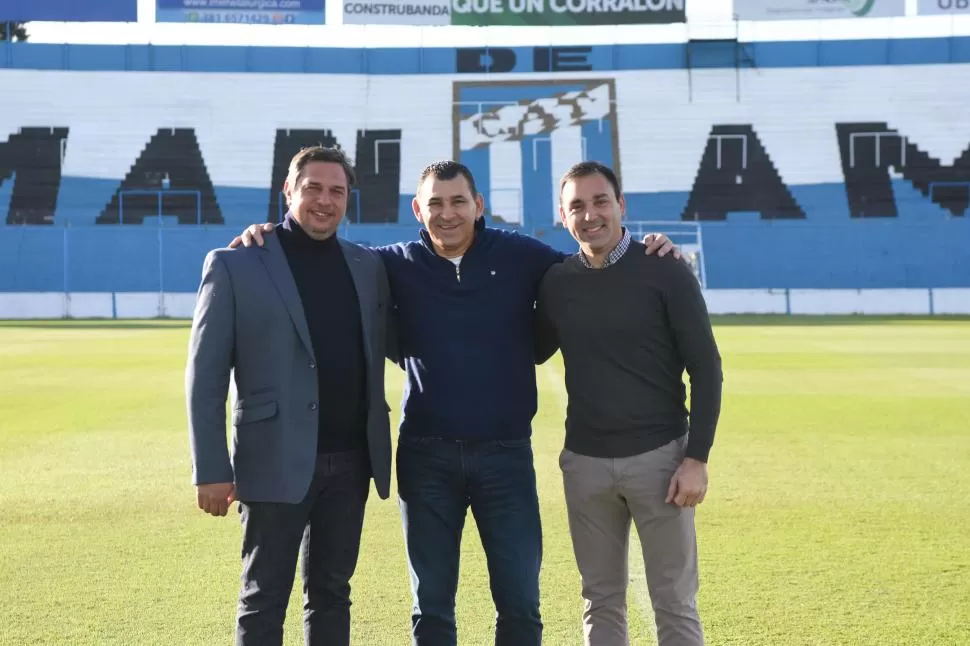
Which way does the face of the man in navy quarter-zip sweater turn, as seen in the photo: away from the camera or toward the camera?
toward the camera

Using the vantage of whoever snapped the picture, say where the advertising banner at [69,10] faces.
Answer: facing the viewer

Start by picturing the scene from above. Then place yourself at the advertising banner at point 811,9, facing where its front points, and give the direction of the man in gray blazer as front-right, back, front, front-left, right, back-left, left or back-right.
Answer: front

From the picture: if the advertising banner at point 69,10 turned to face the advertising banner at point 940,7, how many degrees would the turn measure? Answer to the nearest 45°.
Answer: approximately 90° to its left

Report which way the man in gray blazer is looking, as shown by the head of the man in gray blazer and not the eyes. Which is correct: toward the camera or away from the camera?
toward the camera

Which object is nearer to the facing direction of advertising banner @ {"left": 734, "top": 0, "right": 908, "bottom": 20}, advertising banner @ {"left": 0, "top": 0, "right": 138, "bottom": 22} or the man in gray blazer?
the man in gray blazer

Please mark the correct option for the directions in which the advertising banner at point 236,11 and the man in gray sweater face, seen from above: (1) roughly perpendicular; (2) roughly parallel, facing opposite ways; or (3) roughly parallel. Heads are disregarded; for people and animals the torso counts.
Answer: roughly parallel

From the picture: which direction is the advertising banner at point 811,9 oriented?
toward the camera

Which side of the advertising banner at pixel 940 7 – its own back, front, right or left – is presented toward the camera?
front

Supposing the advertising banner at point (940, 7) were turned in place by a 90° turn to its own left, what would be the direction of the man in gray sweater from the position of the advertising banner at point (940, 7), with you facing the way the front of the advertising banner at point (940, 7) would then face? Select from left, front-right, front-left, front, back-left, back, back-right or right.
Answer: right

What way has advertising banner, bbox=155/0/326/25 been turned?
toward the camera

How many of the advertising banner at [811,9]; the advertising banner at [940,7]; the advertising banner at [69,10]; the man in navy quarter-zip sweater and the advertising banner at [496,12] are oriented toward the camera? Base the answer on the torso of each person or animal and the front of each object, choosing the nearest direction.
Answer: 5

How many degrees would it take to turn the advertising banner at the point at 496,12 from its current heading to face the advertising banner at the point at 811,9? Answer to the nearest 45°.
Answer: approximately 90° to its left

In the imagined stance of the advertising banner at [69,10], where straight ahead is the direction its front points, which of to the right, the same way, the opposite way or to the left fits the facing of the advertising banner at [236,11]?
the same way

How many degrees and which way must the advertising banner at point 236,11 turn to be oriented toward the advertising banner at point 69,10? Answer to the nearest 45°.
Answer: approximately 90° to its right

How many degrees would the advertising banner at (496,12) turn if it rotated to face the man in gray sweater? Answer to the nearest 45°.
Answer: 0° — it already faces them

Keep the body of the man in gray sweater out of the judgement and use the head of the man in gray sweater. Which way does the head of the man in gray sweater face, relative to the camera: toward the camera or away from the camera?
toward the camera

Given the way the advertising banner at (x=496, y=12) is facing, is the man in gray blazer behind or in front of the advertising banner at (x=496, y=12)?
in front
